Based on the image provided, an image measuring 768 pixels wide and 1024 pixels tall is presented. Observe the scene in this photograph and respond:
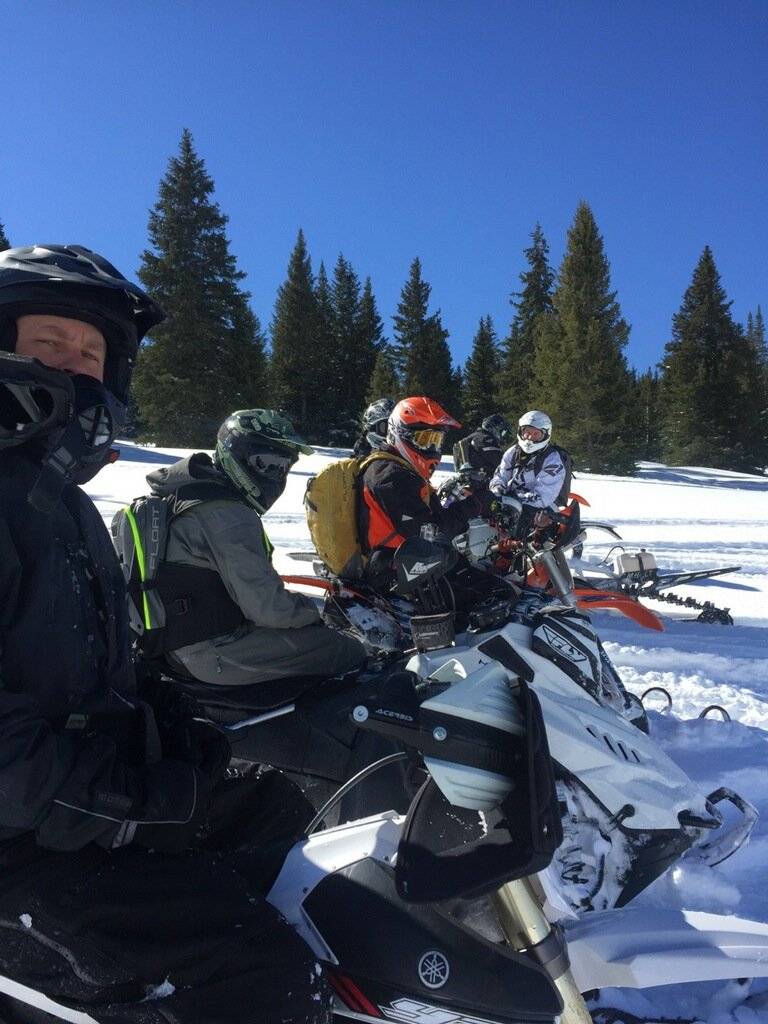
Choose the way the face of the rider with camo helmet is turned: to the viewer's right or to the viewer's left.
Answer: to the viewer's right

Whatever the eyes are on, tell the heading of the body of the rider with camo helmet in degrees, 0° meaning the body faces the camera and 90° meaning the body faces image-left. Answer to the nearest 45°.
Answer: approximately 270°

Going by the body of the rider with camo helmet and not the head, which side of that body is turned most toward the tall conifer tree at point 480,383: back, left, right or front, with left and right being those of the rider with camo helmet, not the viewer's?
left

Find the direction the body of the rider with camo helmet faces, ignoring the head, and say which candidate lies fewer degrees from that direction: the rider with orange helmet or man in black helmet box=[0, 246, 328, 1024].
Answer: the rider with orange helmet

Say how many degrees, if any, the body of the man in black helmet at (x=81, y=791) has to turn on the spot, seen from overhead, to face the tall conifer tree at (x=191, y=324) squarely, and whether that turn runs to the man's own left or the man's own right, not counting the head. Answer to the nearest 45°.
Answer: approximately 135° to the man's own left

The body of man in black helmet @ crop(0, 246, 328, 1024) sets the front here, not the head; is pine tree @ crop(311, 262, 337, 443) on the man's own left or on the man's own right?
on the man's own left

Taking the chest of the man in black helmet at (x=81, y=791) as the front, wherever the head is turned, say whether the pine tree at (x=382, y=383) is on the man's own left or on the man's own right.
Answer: on the man's own left

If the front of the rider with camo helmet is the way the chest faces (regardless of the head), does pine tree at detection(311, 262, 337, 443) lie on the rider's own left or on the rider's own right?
on the rider's own left

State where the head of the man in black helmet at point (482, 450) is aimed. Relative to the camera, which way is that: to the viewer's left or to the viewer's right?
to the viewer's right
